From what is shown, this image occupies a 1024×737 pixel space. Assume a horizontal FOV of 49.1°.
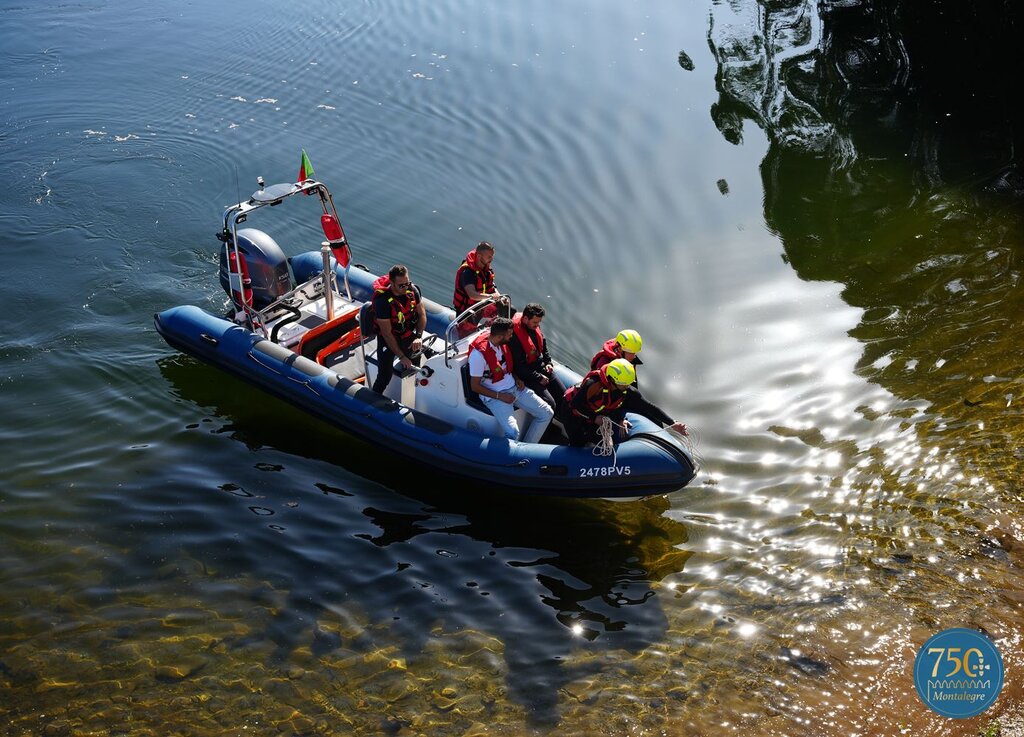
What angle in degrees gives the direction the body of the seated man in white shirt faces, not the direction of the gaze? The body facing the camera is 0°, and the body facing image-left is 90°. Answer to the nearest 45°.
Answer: approximately 315°

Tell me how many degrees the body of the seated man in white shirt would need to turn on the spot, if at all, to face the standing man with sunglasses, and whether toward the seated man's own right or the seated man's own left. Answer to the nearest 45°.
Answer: approximately 135° to the seated man's own right

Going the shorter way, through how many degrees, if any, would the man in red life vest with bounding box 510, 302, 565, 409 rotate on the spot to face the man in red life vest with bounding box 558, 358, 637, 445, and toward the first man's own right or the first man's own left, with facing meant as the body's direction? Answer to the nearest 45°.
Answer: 0° — they already face them

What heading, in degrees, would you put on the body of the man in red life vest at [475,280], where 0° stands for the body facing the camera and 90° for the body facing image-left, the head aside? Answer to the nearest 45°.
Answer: approximately 315°

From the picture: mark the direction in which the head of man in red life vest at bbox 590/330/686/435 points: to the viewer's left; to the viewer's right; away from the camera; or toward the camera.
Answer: to the viewer's right

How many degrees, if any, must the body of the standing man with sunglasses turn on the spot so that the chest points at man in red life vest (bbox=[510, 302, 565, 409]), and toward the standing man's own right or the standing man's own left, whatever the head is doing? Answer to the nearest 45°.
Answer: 0° — they already face them

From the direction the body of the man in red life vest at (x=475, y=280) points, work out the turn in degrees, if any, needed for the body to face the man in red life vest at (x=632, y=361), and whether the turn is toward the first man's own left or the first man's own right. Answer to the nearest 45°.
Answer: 0° — they already face them
